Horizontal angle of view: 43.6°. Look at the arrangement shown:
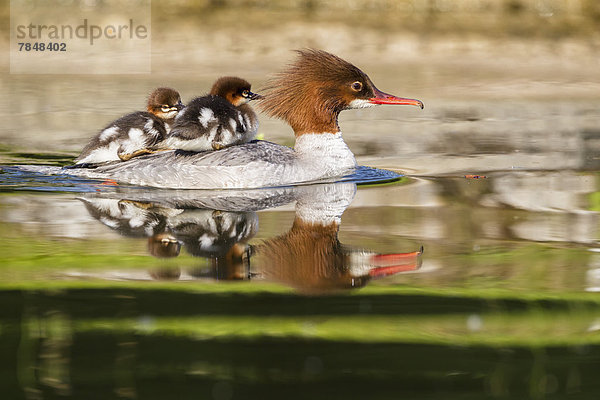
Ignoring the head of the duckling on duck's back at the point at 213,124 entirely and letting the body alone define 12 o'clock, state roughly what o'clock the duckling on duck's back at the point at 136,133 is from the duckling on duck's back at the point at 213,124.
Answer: the duckling on duck's back at the point at 136,133 is roughly at 7 o'clock from the duckling on duck's back at the point at 213,124.

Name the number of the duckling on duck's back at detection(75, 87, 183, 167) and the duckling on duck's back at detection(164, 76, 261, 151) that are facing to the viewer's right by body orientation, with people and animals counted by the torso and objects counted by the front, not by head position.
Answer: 2

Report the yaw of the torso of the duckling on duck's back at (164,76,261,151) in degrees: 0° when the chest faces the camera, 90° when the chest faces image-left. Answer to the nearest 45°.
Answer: approximately 270°

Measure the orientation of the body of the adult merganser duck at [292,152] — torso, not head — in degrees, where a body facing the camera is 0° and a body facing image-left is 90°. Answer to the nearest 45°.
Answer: approximately 270°

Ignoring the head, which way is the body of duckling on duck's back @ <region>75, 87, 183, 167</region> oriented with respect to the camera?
to the viewer's right
